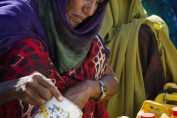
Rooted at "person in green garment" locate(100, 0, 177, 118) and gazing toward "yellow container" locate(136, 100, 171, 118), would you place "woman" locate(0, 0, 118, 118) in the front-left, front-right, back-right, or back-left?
front-right

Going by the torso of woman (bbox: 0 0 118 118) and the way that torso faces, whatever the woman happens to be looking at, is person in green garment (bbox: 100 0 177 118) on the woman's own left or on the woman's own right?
on the woman's own left

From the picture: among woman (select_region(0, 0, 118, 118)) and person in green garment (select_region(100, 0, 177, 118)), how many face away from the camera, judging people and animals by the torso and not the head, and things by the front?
0

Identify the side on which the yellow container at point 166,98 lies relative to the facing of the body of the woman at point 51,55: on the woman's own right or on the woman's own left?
on the woman's own left

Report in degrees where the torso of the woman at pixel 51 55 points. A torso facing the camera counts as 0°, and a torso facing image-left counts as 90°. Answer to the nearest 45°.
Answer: approximately 315°

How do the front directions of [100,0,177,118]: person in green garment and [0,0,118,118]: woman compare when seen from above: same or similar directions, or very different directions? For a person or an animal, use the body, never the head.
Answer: same or similar directions

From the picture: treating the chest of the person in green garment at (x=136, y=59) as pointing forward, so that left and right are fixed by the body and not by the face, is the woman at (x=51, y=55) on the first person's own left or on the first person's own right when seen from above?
on the first person's own right
